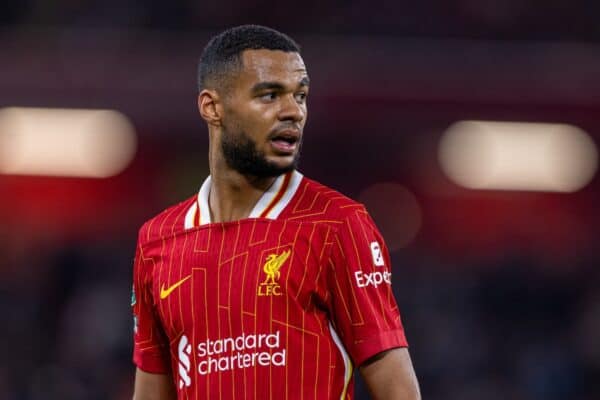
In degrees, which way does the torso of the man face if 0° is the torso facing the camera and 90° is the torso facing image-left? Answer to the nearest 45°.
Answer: approximately 45°
